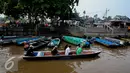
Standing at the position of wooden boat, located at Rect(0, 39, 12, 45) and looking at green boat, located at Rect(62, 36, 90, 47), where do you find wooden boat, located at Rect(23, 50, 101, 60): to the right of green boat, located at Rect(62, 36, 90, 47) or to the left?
right

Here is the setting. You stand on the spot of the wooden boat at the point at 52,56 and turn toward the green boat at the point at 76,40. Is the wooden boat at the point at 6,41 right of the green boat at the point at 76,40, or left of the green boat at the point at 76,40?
left

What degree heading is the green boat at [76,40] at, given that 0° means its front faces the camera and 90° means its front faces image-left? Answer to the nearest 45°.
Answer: approximately 135°
